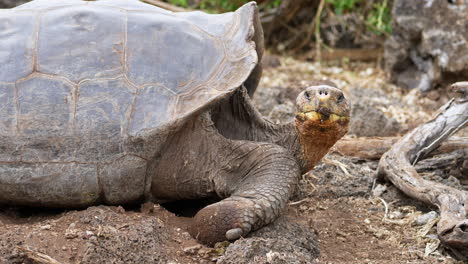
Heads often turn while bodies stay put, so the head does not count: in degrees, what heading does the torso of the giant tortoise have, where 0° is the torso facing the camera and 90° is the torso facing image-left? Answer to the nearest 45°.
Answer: approximately 270°

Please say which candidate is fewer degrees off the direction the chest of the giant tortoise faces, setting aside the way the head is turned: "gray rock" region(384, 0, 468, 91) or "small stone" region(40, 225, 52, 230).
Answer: the gray rock

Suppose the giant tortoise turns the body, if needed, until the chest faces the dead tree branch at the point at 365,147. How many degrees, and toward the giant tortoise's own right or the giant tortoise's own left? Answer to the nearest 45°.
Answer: approximately 45° to the giant tortoise's own left

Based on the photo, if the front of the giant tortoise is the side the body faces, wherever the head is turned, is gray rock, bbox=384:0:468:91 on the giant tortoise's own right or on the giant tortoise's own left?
on the giant tortoise's own left

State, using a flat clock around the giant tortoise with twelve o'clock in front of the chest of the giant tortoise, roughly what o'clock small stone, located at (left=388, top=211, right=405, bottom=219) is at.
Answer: The small stone is roughly at 12 o'clock from the giant tortoise.

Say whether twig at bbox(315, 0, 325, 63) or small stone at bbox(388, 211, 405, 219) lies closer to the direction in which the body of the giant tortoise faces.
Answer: the small stone

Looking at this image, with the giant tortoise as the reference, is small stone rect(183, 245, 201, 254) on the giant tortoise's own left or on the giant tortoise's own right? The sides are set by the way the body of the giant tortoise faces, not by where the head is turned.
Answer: on the giant tortoise's own right

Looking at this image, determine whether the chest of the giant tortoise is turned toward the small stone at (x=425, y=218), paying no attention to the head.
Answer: yes

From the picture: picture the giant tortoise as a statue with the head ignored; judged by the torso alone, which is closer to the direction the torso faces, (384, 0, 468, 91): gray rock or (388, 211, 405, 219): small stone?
the small stone

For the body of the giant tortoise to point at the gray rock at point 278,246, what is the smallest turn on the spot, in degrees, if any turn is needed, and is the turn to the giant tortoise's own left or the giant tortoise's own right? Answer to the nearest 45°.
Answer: approximately 45° to the giant tortoise's own right

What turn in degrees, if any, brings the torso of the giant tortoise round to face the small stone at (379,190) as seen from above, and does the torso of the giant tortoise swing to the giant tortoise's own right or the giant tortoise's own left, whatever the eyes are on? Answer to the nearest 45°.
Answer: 0° — it already faces it

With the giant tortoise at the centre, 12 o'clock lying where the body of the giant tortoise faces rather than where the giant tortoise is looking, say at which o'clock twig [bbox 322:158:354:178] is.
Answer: The twig is roughly at 11 o'clock from the giant tortoise.
